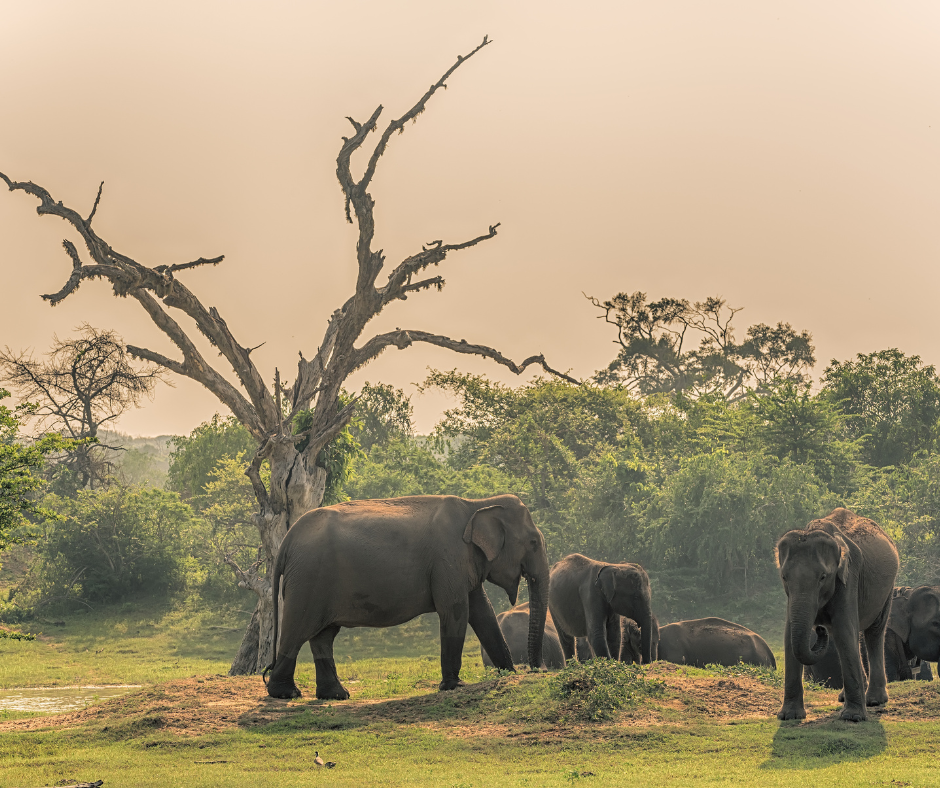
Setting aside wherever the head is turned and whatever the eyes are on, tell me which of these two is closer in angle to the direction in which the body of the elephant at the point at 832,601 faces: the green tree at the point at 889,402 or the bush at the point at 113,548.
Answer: the bush

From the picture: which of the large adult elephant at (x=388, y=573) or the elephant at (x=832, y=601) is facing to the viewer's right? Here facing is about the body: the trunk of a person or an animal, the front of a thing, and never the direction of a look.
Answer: the large adult elephant

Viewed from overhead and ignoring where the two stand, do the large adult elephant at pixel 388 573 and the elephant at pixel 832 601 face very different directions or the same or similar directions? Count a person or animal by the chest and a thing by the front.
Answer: very different directions

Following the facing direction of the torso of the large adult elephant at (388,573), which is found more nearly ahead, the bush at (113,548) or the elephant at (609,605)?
the elephant

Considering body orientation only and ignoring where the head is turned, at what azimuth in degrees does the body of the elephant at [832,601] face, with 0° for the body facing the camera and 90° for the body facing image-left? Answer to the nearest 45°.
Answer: approximately 45°

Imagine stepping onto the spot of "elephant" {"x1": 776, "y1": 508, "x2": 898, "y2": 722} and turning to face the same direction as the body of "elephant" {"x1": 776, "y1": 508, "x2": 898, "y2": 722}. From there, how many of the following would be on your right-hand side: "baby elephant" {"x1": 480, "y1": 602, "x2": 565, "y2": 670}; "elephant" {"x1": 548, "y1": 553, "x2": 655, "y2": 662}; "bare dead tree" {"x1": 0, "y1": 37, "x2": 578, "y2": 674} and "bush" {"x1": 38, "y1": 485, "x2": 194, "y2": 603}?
4

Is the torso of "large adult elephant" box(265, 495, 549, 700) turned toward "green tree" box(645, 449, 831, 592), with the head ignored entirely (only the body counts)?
no

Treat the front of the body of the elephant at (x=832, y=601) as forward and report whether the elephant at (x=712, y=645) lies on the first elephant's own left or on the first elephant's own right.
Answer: on the first elephant's own right

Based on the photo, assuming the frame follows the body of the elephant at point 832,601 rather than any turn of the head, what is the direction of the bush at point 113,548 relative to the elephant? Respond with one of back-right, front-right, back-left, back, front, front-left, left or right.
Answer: right

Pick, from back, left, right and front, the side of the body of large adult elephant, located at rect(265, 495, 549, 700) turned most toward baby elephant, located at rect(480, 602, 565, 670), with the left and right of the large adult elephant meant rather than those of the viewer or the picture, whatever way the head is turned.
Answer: left

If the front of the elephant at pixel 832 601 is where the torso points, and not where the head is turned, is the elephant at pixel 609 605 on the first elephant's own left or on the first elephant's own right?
on the first elephant's own right

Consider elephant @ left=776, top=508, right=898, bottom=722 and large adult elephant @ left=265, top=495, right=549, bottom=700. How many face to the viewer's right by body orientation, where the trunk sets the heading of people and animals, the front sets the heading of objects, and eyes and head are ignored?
1

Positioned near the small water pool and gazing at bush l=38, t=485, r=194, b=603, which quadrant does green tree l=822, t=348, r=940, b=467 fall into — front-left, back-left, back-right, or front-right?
front-right

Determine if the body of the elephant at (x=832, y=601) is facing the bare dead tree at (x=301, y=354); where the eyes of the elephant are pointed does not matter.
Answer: no

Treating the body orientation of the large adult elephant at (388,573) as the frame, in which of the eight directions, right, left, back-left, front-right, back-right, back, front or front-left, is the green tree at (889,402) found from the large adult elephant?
front-left

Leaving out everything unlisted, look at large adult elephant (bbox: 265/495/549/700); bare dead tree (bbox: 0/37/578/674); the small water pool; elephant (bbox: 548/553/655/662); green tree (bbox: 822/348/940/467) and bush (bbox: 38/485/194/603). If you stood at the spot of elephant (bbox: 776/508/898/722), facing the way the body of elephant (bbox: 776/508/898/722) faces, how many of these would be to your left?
0

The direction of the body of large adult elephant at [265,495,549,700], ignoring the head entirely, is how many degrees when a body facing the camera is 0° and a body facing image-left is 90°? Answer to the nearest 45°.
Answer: approximately 270°

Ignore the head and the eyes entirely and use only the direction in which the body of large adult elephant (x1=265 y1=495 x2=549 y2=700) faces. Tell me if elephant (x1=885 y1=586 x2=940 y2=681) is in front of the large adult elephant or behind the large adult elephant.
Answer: in front

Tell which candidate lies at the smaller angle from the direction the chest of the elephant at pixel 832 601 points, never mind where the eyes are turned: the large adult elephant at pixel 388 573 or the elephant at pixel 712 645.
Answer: the large adult elephant
